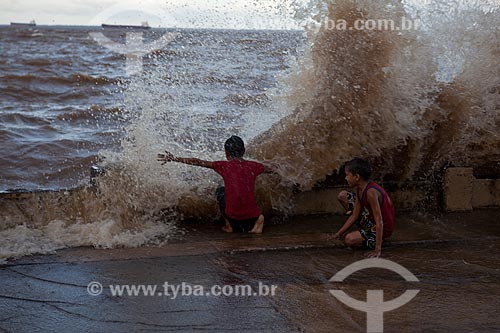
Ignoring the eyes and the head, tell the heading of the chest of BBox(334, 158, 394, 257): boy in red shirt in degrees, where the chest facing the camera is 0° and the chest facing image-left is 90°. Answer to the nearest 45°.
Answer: approximately 90°

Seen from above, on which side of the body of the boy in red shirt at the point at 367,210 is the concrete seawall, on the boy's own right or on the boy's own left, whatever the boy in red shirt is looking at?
on the boy's own right

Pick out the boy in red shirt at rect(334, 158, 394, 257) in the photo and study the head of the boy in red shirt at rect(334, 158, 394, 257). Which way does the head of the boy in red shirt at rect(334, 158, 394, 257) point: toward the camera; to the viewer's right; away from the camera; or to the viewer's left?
to the viewer's left
